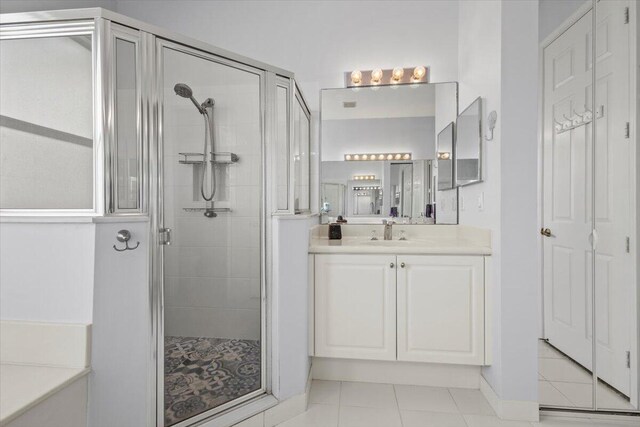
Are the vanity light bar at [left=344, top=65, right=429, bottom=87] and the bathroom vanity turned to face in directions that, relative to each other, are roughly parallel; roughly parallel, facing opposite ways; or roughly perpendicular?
roughly parallel

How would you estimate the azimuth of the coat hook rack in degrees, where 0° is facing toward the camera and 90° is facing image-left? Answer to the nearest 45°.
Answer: approximately 45°

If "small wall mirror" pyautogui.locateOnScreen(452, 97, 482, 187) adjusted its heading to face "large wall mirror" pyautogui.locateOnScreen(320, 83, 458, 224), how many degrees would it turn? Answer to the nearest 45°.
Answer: approximately 45° to its right

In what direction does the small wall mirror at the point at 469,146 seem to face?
to the viewer's left

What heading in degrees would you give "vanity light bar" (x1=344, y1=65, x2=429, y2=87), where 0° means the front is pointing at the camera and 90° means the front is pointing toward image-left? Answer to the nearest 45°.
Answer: approximately 0°

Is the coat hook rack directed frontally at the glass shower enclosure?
yes

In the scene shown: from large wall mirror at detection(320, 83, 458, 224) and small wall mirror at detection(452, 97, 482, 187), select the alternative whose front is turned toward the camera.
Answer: the large wall mirror

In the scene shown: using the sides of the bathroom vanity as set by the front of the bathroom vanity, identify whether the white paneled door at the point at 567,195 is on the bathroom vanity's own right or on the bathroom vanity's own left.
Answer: on the bathroom vanity's own left

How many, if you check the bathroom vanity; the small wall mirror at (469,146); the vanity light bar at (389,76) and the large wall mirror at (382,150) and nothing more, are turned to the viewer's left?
1

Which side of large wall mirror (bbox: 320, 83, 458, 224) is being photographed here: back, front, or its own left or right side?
front

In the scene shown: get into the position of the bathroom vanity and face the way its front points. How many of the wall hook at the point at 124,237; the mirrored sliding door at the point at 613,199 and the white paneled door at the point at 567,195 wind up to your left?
2

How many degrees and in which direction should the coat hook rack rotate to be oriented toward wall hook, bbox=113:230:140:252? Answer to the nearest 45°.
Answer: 0° — it already faces it

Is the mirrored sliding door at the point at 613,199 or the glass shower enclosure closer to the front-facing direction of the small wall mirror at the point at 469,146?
the glass shower enclosure

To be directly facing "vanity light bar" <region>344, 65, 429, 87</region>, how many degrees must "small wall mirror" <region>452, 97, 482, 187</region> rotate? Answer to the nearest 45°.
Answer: approximately 45° to its right

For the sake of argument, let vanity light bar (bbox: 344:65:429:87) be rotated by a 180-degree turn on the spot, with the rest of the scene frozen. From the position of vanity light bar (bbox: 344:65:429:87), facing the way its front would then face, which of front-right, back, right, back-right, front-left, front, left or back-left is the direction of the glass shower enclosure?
back-left

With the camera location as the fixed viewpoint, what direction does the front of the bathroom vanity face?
facing the viewer
